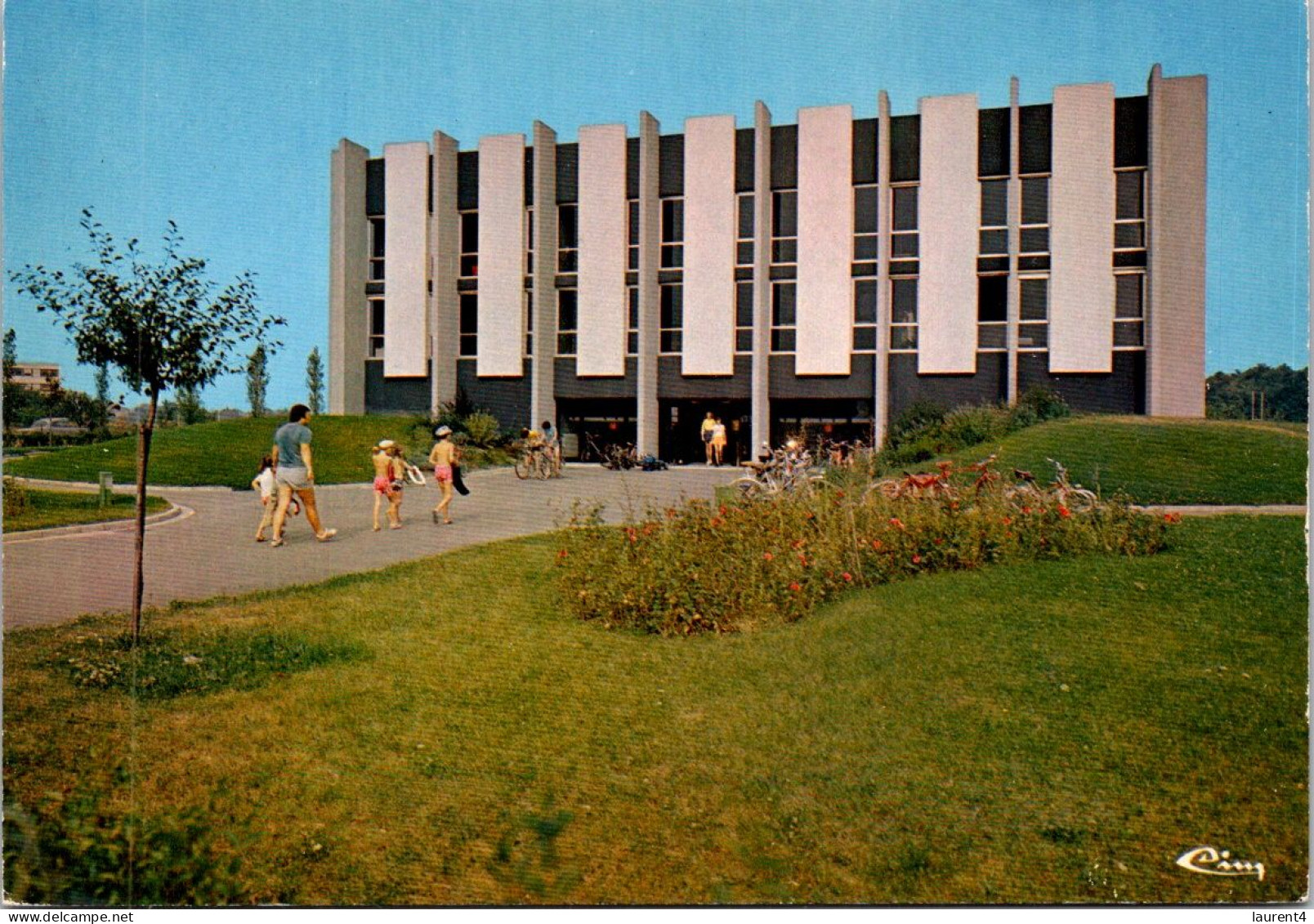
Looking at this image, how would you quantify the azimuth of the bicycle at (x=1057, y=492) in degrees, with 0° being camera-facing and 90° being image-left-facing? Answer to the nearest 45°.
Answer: approximately 270°

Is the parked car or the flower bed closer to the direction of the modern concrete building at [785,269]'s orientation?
the flower bed

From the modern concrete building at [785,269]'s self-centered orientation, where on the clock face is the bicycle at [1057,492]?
The bicycle is roughly at 11 o'clock from the modern concrete building.

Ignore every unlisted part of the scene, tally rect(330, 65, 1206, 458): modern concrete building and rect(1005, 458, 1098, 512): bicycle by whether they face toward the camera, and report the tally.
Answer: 1

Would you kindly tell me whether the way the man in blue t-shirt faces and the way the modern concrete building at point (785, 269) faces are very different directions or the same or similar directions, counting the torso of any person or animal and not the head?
very different directions

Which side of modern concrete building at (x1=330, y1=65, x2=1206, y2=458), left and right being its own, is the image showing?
front

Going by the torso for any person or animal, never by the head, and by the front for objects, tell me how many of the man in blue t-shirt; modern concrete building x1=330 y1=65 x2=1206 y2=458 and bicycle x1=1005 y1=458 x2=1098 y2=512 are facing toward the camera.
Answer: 1

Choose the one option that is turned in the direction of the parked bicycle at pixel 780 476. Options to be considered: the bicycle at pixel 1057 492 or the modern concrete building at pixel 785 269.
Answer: the modern concrete building

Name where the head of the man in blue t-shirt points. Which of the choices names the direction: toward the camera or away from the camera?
away from the camera

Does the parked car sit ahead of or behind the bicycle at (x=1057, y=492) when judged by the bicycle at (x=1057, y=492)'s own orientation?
behind

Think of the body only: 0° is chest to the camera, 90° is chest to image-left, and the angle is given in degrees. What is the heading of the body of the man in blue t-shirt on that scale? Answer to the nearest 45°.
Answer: approximately 225°

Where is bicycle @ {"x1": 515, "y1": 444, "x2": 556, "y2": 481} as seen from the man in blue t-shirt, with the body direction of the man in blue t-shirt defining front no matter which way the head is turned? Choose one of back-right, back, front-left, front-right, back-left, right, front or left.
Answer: front

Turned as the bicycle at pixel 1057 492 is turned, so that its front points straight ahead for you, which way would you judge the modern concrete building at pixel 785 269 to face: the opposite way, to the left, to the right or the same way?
to the right
